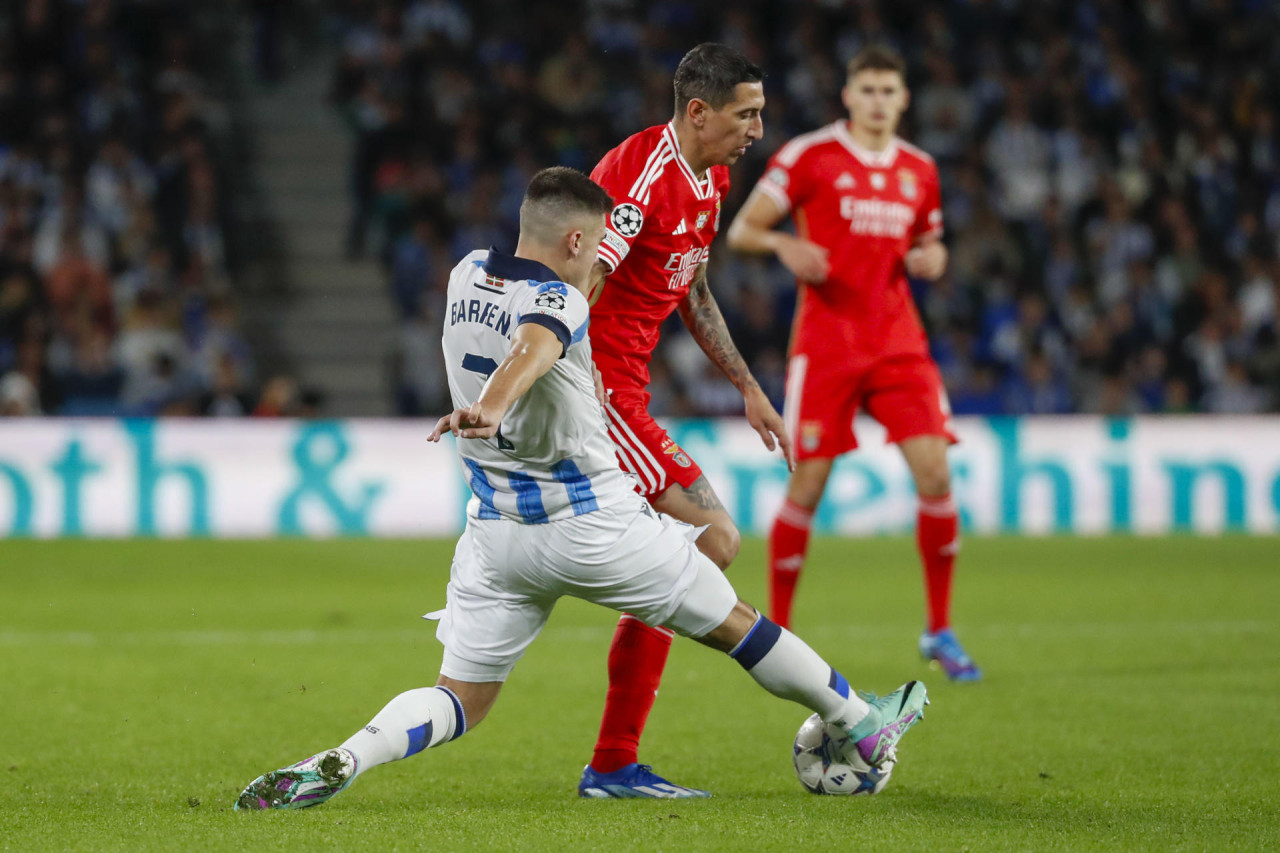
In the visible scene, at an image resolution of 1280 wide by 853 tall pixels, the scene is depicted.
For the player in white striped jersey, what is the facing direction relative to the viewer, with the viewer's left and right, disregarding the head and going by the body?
facing away from the viewer and to the right of the viewer

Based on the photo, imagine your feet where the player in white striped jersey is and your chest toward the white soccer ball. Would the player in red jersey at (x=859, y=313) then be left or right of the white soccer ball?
left

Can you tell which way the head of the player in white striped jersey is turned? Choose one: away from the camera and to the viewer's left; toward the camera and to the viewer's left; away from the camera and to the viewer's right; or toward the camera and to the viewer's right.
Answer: away from the camera and to the viewer's right

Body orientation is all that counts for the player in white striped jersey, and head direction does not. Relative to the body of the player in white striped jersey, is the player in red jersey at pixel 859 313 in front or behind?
in front

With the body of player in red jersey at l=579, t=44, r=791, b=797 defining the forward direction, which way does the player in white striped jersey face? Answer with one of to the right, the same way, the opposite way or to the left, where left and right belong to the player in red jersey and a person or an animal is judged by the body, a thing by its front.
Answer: to the left

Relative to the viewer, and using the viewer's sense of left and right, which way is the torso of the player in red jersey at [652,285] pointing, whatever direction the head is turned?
facing the viewer and to the right of the viewer

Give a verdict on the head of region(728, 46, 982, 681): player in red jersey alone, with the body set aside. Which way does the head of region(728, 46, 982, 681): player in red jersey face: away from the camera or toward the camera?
toward the camera

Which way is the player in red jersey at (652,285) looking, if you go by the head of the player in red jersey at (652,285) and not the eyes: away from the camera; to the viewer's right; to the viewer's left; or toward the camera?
to the viewer's right

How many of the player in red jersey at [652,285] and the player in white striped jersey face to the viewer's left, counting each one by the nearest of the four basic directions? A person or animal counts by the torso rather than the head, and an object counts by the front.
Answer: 0

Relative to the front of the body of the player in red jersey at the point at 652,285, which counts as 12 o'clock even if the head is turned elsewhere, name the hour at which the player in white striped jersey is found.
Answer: The player in white striped jersey is roughly at 2 o'clock from the player in red jersey.
